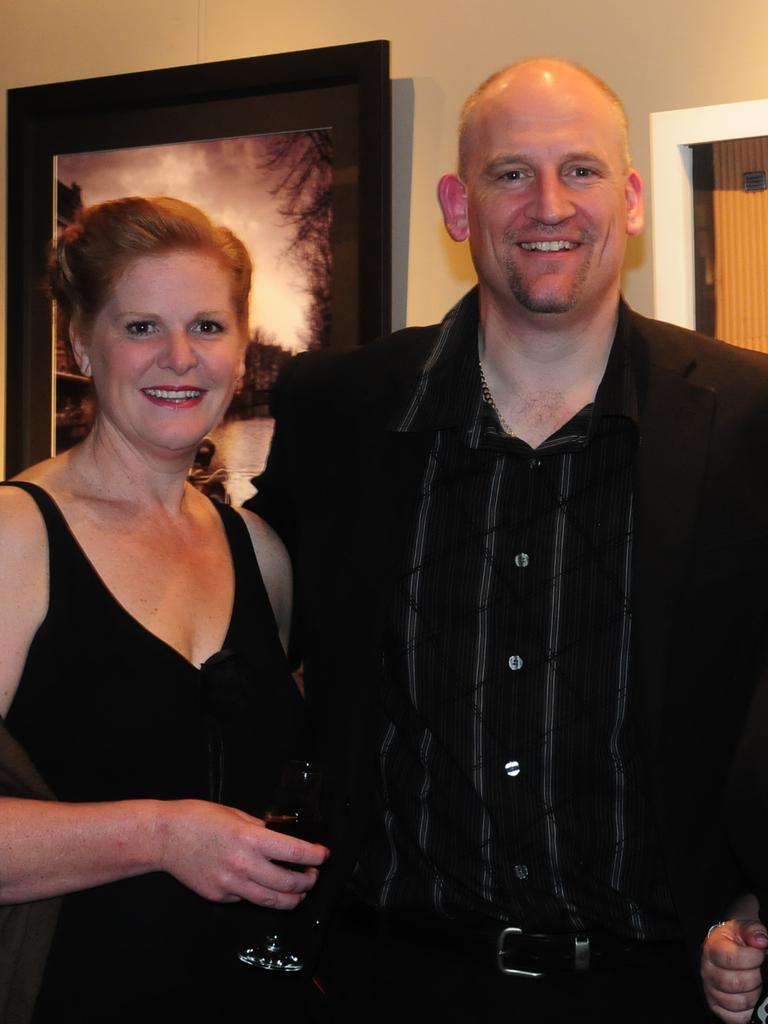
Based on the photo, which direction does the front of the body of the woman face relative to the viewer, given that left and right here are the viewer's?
facing the viewer and to the right of the viewer

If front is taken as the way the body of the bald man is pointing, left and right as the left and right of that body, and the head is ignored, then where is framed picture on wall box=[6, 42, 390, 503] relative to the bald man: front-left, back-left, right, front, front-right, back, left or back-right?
back-right

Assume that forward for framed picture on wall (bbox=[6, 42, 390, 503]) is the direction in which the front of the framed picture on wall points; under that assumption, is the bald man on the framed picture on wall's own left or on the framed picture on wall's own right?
on the framed picture on wall's own left

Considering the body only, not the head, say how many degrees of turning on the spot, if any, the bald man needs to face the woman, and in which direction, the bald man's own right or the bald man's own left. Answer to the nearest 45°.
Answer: approximately 90° to the bald man's own right

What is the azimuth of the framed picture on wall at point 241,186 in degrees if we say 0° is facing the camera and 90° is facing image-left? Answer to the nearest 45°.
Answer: approximately 45°

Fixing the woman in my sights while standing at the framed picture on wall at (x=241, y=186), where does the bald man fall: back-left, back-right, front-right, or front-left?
front-left

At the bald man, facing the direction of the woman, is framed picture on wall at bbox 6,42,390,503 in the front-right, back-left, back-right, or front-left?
front-right

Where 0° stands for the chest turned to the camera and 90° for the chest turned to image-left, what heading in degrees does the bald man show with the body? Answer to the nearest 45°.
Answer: approximately 0°
